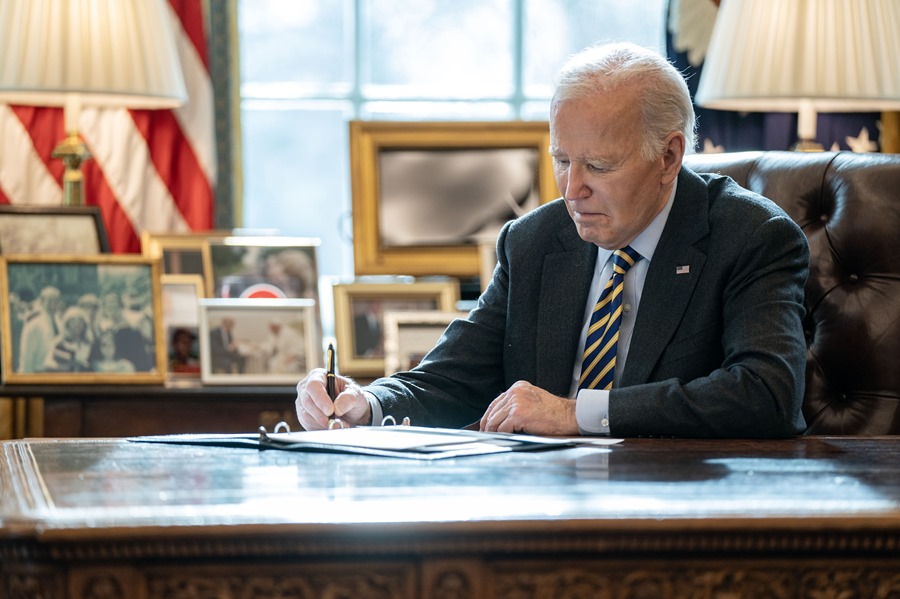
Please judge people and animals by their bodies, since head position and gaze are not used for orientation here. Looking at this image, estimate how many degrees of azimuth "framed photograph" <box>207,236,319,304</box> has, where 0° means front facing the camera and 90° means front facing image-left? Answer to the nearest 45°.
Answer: approximately 0°

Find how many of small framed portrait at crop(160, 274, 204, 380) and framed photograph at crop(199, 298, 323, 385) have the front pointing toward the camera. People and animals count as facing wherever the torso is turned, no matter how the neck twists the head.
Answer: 2

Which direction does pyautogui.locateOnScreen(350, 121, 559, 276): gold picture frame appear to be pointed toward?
toward the camera

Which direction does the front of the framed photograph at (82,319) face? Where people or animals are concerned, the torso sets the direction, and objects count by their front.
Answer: toward the camera

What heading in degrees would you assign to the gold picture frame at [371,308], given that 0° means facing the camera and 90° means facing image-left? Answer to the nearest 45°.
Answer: approximately 0°

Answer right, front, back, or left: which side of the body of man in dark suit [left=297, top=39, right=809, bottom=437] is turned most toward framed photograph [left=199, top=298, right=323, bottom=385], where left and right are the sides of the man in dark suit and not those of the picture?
right

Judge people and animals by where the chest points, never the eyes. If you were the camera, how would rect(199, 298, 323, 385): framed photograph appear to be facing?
facing the viewer

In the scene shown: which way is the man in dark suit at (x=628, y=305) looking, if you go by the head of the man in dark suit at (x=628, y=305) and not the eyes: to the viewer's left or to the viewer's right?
to the viewer's left

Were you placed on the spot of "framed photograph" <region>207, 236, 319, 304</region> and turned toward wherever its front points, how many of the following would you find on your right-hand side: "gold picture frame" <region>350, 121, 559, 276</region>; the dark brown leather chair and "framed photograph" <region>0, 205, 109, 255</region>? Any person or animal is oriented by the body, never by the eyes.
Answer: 1

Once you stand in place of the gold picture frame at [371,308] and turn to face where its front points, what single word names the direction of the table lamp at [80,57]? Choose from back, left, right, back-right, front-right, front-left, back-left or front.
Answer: right

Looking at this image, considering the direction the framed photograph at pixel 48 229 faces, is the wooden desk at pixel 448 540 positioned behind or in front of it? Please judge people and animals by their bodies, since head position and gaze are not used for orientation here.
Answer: in front

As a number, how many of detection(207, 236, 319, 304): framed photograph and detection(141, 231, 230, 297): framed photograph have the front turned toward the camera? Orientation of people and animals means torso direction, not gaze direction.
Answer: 2
